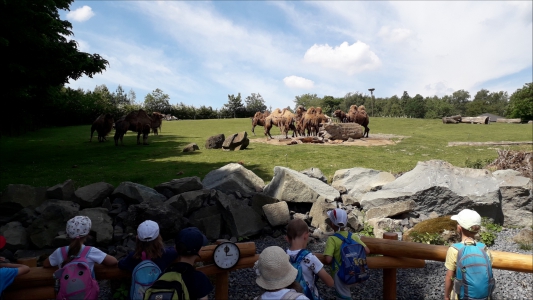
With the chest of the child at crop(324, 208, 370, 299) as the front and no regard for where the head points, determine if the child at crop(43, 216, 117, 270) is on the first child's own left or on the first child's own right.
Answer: on the first child's own left

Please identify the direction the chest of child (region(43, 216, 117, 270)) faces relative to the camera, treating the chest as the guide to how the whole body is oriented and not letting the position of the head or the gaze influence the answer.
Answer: away from the camera

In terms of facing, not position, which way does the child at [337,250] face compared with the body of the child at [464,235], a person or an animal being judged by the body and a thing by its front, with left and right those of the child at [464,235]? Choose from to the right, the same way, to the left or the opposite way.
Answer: the same way

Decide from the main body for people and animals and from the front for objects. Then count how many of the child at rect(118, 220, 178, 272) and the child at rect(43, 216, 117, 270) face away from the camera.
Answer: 2

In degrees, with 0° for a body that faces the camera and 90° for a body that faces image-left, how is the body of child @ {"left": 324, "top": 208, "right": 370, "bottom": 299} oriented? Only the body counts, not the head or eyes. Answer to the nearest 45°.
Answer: approximately 135°

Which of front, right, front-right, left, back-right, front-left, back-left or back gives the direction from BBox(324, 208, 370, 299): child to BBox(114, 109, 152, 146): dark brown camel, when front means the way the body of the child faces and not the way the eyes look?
front

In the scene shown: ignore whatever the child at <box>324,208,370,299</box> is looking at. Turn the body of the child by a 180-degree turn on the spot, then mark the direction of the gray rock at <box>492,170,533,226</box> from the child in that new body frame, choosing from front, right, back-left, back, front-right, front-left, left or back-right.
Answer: left

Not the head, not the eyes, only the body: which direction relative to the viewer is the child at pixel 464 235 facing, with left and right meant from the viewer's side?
facing away from the viewer and to the left of the viewer

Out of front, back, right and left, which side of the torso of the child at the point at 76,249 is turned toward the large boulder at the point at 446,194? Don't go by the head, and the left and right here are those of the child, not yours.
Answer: right

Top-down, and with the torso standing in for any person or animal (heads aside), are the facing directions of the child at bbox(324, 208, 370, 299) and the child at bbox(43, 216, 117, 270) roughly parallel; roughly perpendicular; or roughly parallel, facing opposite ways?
roughly parallel

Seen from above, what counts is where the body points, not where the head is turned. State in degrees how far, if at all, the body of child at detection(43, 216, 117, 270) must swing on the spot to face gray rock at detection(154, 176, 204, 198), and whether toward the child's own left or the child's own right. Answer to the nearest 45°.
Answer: approximately 45° to the child's own right

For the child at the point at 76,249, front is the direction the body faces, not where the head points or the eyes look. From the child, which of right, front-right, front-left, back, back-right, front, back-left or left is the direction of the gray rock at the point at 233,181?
front-right

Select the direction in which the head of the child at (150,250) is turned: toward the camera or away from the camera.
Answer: away from the camera

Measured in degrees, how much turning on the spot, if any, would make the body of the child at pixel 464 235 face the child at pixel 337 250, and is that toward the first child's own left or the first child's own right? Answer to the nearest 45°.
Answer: approximately 90° to the first child's own left

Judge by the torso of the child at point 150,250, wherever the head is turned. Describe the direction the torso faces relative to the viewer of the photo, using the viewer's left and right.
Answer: facing away from the viewer

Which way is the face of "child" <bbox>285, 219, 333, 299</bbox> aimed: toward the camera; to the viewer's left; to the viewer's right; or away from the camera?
away from the camera

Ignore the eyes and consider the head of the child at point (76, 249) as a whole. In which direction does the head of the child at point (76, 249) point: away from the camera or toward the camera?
away from the camera
